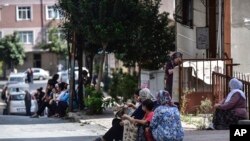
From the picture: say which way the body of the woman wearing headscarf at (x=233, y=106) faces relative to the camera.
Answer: to the viewer's left

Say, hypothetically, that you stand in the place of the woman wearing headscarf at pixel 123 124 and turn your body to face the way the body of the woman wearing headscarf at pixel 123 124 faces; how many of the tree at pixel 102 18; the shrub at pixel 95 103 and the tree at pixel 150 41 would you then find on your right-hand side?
3

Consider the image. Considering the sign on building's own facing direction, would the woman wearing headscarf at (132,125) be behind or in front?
in front

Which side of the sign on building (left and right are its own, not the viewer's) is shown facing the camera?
front

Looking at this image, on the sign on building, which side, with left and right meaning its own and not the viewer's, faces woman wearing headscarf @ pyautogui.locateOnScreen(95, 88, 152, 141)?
front

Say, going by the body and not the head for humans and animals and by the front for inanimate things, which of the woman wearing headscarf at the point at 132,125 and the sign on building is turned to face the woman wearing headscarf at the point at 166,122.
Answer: the sign on building

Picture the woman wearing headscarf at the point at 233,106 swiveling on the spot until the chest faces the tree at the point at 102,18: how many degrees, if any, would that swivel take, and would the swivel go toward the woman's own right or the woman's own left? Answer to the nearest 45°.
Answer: approximately 45° to the woman's own right

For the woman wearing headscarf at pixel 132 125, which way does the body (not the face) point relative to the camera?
to the viewer's left
